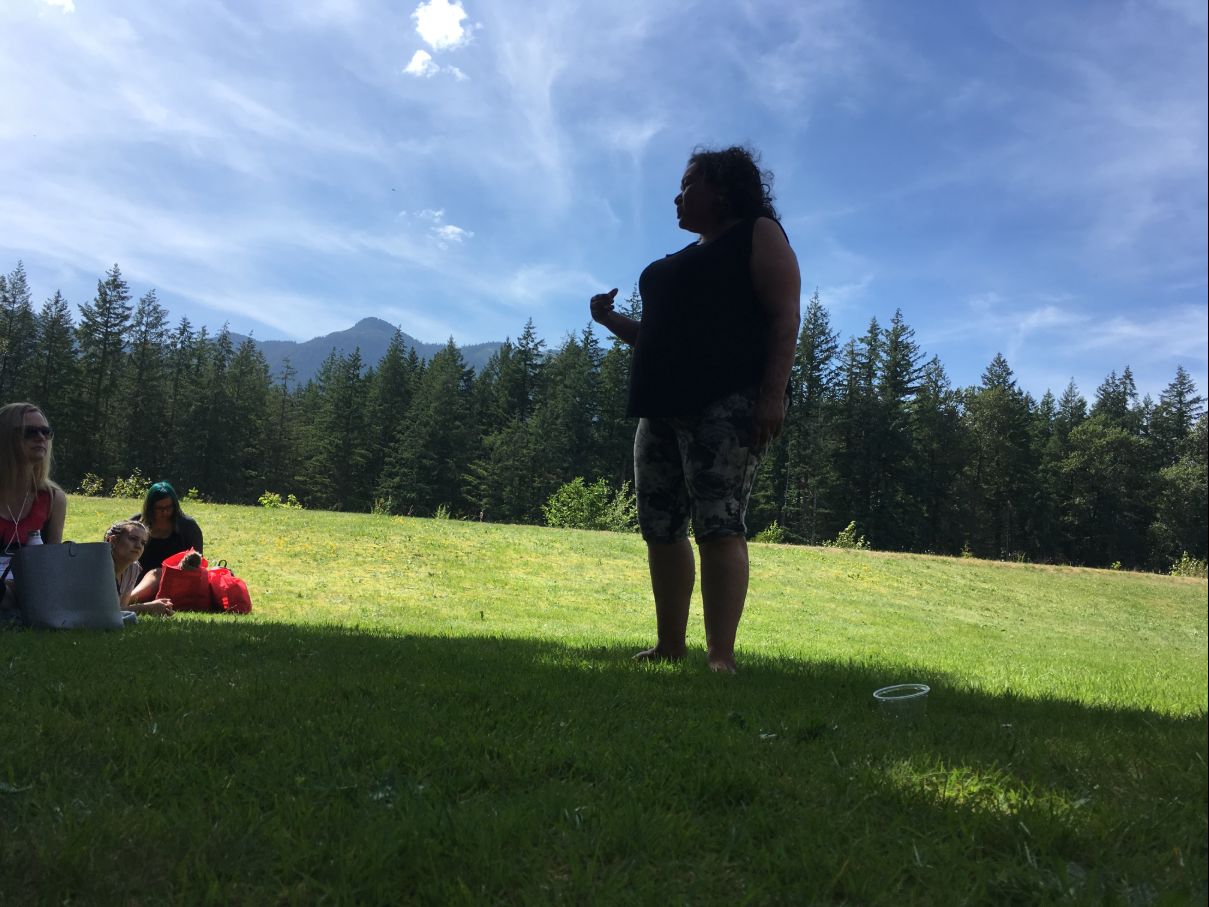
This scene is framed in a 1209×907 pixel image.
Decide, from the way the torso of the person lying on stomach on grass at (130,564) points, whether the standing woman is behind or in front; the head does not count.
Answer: in front

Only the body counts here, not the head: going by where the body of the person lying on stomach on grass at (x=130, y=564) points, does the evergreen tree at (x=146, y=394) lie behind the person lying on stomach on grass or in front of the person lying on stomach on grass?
behind

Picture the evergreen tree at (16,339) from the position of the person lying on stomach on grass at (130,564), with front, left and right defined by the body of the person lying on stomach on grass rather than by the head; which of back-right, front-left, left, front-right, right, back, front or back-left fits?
back-left

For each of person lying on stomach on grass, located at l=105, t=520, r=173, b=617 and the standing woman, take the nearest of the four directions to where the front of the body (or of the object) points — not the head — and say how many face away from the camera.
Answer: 0

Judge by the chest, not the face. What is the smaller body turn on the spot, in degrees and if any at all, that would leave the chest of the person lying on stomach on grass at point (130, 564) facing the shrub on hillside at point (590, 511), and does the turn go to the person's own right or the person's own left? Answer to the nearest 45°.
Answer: approximately 90° to the person's own left

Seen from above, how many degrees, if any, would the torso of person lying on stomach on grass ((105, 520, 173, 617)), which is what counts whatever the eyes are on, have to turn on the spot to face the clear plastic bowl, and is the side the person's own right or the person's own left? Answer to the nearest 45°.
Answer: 0° — they already face it

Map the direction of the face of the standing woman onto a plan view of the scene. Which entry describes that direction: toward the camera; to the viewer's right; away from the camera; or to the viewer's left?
to the viewer's left

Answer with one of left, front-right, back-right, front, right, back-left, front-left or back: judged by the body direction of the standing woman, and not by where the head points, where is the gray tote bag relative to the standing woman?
front-right

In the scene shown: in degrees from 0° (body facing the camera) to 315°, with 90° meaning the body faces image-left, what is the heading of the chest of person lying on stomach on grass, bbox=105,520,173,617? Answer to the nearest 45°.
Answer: approximately 315°

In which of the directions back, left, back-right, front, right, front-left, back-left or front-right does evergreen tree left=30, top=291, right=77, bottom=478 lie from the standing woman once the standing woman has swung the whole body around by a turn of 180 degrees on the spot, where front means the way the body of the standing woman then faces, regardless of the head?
left
